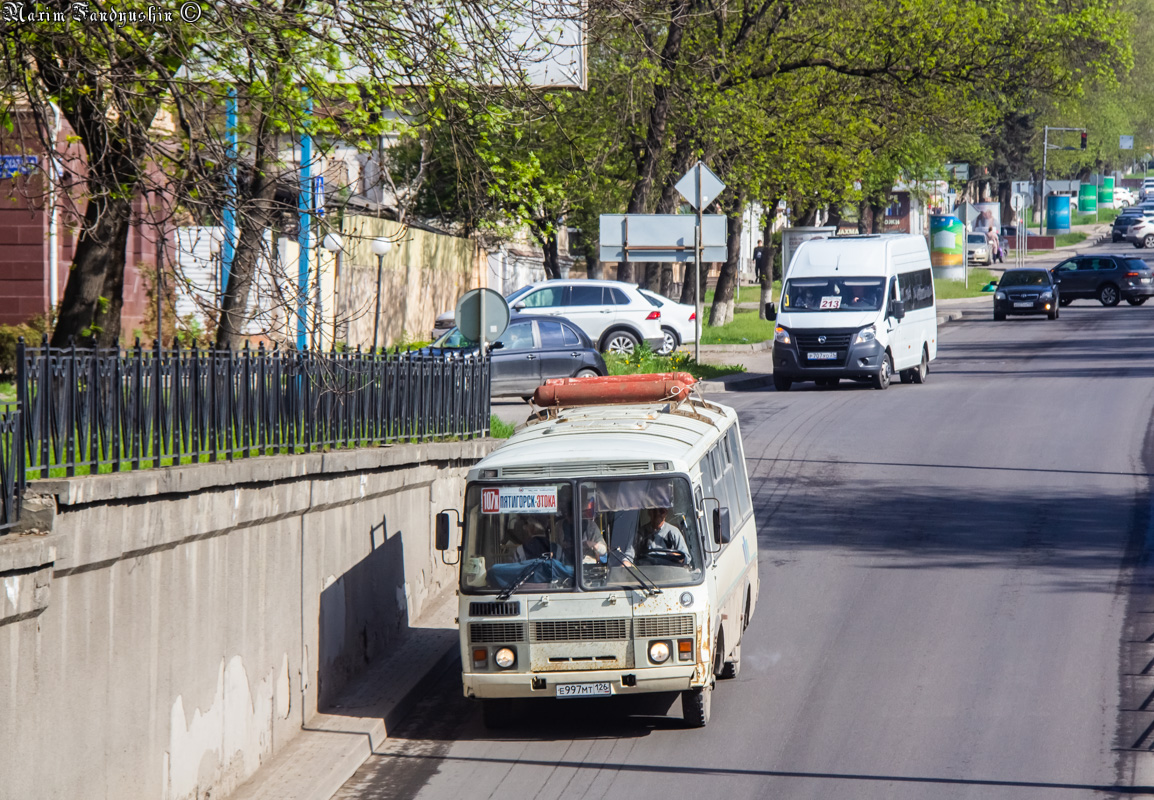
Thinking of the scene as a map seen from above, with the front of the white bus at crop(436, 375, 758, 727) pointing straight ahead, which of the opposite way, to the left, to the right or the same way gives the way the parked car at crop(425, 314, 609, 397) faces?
to the right

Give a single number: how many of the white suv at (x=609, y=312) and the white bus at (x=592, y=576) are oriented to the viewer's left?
1

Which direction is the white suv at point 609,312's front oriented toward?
to the viewer's left

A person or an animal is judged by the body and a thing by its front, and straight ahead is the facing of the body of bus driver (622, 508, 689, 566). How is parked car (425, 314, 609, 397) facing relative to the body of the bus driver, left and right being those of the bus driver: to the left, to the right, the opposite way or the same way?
to the right

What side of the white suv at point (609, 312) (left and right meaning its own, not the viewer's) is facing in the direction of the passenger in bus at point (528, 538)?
left

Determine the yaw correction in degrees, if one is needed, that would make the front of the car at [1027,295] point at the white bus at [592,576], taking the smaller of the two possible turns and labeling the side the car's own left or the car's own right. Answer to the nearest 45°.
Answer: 0° — it already faces it

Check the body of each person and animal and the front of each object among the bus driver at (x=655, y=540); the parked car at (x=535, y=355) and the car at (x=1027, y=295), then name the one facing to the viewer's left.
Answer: the parked car at (x=535, y=355)

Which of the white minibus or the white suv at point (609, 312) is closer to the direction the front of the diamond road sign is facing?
the white suv

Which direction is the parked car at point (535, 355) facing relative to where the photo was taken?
to the viewer's left

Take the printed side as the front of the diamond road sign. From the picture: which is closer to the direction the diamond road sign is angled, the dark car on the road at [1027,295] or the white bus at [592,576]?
the dark car on the road

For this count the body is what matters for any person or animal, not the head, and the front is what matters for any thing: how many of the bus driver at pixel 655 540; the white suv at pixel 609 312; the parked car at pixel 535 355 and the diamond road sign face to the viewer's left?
2

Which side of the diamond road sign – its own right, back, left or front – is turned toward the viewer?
back

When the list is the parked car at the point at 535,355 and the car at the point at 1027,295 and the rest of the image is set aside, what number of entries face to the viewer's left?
1

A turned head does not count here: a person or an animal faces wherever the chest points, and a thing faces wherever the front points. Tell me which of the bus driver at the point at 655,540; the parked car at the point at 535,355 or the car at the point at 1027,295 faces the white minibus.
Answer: the car at the point at 1027,295

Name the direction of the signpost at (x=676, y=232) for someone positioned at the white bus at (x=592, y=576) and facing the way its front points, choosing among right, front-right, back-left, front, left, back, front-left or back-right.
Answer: back

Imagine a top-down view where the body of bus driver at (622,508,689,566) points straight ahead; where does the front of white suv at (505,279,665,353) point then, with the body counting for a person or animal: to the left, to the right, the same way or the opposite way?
to the right
